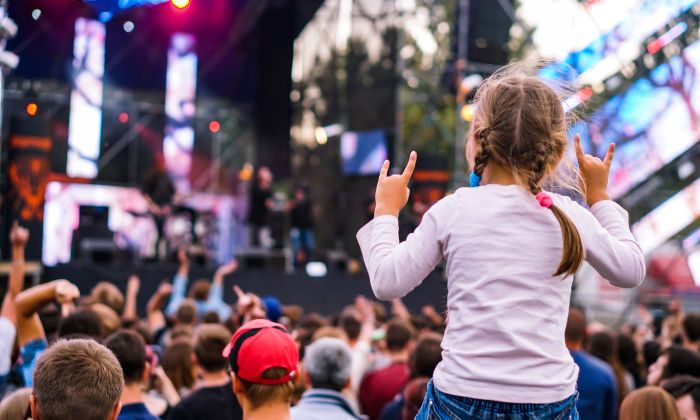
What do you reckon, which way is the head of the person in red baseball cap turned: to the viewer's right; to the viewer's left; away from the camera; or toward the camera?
away from the camera

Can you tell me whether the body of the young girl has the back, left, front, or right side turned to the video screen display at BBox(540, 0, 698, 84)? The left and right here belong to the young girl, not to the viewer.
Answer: front

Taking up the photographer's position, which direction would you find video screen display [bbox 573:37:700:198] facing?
facing the viewer and to the left of the viewer

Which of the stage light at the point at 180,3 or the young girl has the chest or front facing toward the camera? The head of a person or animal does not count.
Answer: the stage light

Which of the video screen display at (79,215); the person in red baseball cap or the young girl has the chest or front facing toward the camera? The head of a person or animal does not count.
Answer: the video screen display

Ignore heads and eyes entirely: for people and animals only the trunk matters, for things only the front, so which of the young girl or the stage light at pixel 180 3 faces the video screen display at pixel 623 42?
the young girl

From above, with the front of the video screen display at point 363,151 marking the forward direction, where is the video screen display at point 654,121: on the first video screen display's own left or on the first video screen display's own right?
on the first video screen display's own left

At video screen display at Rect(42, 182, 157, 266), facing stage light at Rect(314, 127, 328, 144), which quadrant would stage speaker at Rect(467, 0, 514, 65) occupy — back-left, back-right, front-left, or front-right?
front-right

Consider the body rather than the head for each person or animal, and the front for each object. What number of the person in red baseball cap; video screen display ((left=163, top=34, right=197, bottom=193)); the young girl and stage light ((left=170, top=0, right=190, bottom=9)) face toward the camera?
2

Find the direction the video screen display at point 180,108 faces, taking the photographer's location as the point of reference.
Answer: facing the viewer

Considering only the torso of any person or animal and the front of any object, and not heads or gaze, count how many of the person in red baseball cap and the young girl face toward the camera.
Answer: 0

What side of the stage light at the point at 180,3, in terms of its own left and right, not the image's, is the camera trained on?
front

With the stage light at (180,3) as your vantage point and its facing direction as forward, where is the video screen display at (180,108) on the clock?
The video screen display is roughly at 6 o'clock from the stage light.

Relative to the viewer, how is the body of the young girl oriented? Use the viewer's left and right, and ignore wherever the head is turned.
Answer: facing away from the viewer

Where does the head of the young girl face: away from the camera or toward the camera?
away from the camera

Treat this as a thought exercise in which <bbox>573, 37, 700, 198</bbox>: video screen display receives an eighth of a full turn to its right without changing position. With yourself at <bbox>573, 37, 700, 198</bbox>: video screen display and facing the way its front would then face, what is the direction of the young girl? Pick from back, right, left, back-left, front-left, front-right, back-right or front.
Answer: left

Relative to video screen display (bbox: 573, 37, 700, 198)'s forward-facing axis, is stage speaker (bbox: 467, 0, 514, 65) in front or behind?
in front

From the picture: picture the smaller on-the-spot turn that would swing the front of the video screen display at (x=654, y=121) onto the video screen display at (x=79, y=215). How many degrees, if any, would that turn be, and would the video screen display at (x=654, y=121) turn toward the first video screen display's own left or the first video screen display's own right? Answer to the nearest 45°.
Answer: approximately 45° to the first video screen display's own right

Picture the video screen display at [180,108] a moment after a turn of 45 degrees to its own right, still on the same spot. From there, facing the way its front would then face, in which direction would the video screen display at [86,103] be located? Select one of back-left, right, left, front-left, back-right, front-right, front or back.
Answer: front

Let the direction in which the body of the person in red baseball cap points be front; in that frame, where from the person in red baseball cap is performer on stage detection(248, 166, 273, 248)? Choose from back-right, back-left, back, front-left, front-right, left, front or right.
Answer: front-right
